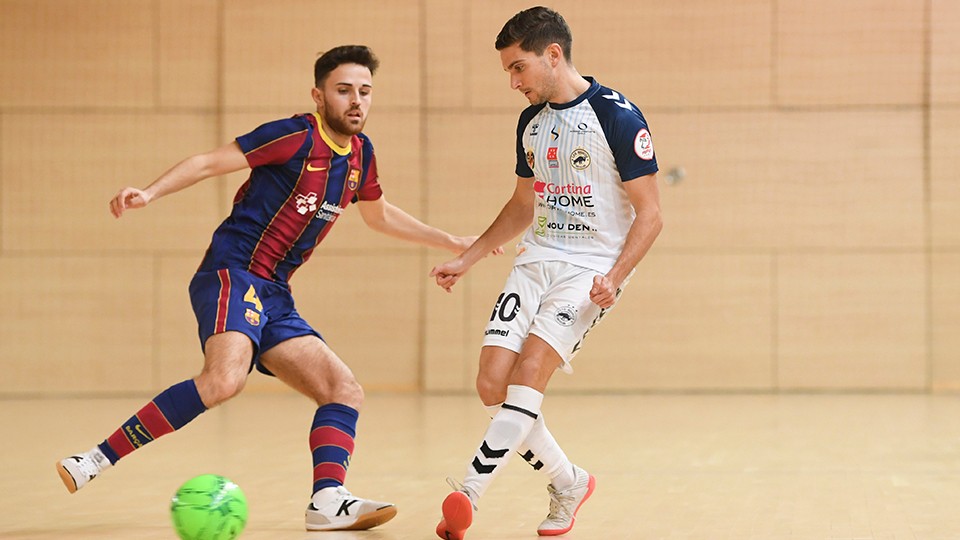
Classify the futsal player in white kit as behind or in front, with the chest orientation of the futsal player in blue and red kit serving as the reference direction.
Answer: in front

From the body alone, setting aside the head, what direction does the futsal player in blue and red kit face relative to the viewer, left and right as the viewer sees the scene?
facing the viewer and to the right of the viewer
